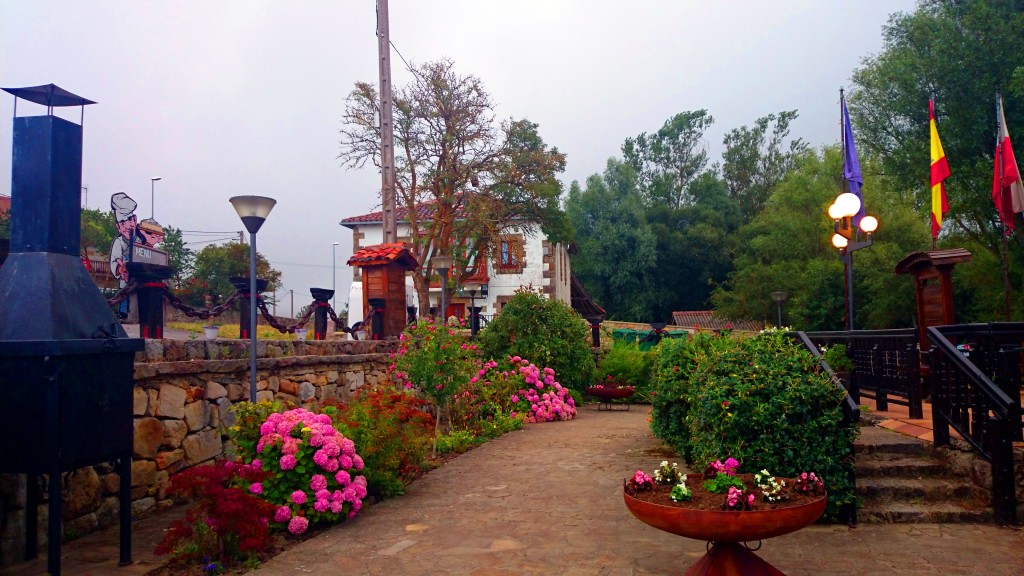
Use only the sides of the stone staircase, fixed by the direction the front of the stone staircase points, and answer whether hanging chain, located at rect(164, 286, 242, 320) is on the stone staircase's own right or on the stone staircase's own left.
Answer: on the stone staircase's own right

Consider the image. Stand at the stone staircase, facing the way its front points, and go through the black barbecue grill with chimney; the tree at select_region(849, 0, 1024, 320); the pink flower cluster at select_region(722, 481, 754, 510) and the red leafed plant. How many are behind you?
1

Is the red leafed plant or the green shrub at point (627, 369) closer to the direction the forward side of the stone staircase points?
the red leafed plant

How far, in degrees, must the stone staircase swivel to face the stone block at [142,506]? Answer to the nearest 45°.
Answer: approximately 45° to its right

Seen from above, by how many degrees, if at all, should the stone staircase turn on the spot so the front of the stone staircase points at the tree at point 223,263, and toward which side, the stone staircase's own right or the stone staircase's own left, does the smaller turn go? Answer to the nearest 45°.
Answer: approximately 135° to the stone staircase's own right

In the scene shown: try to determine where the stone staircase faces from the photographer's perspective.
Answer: facing the viewer

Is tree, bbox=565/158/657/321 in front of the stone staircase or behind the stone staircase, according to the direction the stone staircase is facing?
behind

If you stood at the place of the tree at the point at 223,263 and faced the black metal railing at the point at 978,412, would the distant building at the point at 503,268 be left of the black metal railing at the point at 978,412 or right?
left

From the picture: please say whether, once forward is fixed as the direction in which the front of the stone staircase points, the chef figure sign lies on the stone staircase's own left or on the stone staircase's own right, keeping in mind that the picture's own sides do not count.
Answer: on the stone staircase's own right

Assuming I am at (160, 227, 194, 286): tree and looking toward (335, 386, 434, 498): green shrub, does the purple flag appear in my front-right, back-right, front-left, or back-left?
front-left
